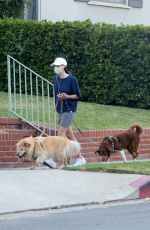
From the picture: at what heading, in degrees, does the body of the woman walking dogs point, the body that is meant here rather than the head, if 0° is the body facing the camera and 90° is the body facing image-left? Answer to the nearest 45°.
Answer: approximately 45°

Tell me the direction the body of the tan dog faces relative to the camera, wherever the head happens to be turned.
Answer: to the viewer's left

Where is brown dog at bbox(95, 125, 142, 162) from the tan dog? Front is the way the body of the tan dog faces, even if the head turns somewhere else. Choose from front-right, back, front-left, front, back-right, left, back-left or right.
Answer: back-right

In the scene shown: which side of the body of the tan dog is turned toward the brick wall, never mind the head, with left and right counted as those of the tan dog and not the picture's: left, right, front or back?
right

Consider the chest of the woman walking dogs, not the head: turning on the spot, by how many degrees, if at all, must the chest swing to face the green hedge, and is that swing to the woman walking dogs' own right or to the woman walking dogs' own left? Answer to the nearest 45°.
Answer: approximately 135° to the woman walking dogs' own right

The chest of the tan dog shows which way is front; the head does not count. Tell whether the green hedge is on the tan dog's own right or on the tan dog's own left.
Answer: on the tan dog's own right
